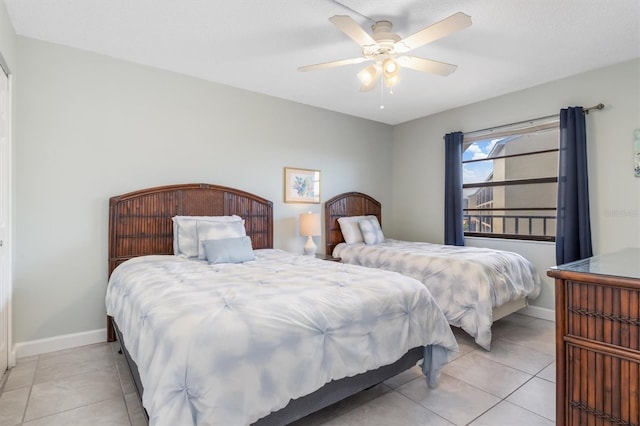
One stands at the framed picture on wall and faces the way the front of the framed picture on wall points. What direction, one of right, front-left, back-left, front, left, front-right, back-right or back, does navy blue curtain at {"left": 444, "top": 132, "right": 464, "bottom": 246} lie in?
front-left

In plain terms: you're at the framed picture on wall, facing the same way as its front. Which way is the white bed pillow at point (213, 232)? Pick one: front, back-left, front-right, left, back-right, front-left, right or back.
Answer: right

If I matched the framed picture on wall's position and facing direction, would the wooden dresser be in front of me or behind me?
in front

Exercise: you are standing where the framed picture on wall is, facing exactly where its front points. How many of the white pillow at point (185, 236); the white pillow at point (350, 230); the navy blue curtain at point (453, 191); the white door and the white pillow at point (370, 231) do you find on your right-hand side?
2

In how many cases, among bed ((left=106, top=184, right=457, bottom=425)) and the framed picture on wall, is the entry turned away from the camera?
0

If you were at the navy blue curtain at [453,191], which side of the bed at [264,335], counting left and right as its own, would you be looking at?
left

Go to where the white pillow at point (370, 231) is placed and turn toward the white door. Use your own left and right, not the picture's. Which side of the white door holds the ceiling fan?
left

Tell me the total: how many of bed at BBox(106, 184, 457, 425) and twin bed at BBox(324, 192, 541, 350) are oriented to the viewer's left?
0

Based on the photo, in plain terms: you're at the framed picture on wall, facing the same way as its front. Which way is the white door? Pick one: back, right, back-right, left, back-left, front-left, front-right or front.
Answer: right

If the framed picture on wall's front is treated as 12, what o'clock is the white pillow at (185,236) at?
The white pillow is roughly at 3 o'clock from the framed picture on wall.

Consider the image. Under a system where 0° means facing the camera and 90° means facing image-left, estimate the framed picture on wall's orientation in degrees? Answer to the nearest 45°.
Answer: approximately 315°

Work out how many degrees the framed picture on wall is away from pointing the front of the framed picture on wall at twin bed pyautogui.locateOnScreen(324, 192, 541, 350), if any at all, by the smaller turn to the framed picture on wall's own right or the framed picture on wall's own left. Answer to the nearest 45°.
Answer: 0° — it already faces it
